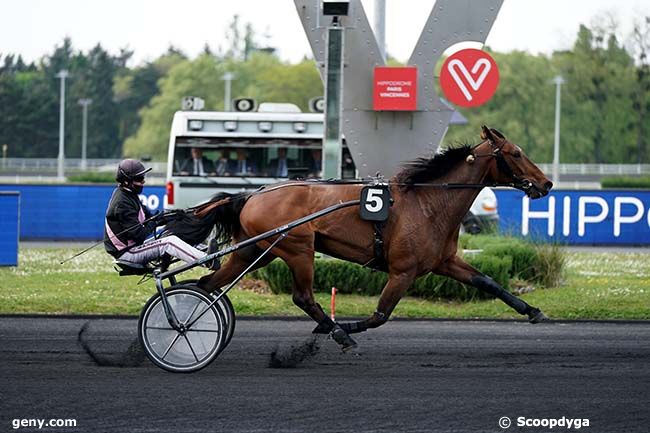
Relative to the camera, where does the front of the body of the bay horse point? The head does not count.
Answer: to the viewer's right

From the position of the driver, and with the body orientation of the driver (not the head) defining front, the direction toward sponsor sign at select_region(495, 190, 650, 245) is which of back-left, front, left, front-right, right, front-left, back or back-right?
front-left

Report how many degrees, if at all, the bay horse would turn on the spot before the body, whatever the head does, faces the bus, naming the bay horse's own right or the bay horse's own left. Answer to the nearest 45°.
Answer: approximately 90° to the bay horse's own left

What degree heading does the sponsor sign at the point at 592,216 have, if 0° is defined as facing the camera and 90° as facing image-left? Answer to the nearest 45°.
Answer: approximately 0°

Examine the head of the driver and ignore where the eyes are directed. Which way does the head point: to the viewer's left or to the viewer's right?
to the viewer's right

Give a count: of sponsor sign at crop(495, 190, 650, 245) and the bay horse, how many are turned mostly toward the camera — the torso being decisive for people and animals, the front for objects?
1

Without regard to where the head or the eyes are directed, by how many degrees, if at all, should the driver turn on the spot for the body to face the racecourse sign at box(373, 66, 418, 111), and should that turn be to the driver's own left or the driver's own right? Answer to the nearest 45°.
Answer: approximately 45° to the driver's own left

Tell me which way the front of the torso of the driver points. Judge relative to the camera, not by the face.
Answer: to the viewer's right
